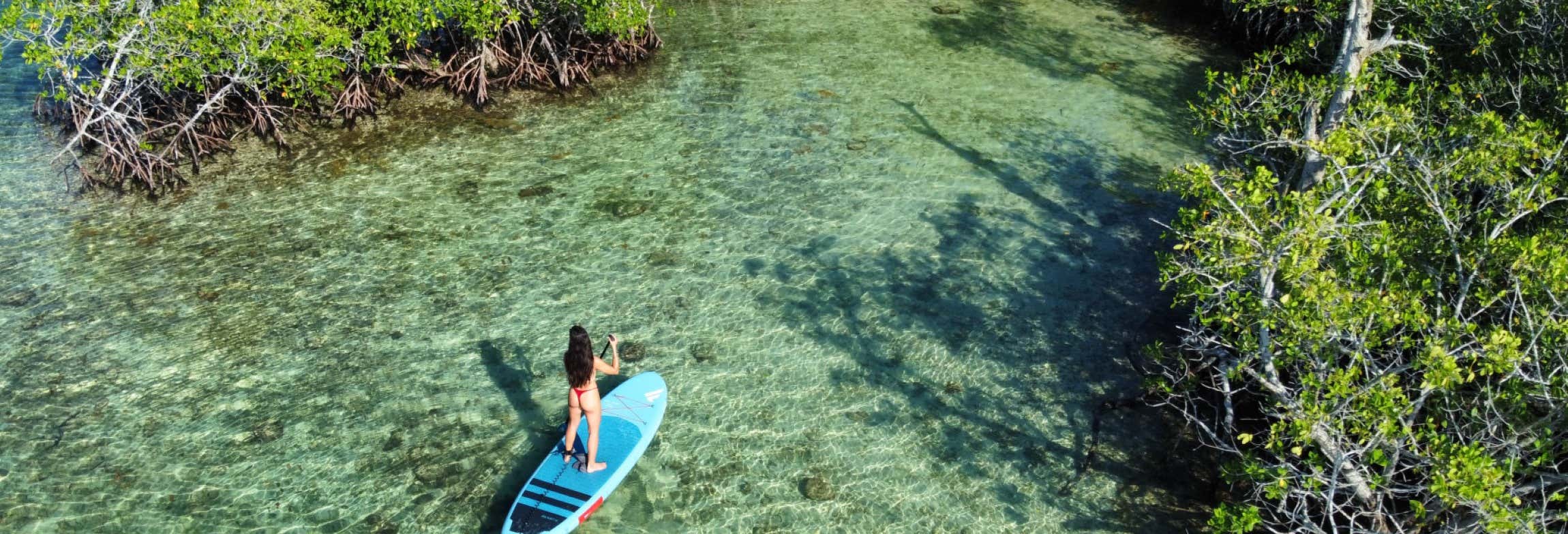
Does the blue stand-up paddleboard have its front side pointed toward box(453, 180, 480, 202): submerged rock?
no

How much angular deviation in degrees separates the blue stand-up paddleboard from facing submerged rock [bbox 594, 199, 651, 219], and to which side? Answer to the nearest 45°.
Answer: approximately 45° to its left

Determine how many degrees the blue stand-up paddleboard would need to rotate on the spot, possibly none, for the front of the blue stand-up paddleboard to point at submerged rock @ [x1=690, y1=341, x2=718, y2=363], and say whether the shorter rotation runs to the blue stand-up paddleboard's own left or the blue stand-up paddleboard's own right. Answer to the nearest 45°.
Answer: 0° — it already faces it

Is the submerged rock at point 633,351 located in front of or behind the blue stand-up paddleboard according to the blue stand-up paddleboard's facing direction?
in front

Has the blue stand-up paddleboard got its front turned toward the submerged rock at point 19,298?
no

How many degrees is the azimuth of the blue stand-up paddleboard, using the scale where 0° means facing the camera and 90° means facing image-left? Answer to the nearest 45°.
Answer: approximately 225°

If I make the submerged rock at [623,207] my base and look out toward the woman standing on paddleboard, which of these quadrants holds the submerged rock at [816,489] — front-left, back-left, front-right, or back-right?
front-left

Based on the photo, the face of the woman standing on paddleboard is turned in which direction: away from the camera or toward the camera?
away from the camera

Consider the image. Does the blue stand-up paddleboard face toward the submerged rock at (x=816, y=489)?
no

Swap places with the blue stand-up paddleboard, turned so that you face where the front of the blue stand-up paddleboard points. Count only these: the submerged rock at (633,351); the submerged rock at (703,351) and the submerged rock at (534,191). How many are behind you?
0

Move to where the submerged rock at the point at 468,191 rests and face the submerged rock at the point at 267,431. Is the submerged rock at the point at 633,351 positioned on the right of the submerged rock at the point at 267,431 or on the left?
left

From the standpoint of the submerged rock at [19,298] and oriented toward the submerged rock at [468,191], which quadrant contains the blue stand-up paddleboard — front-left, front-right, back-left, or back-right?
front-right

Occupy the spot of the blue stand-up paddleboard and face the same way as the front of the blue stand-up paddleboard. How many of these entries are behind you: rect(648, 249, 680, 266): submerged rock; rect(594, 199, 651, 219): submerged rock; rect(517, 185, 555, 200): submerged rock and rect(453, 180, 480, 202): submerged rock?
0

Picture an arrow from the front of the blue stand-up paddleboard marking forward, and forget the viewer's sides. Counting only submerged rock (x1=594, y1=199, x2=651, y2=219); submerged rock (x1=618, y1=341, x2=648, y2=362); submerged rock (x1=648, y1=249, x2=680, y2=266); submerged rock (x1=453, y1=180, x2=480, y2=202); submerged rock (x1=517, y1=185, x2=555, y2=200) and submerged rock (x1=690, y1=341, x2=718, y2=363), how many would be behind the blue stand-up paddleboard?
0

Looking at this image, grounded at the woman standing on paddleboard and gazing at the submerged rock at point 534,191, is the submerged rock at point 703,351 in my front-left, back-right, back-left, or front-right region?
front-right

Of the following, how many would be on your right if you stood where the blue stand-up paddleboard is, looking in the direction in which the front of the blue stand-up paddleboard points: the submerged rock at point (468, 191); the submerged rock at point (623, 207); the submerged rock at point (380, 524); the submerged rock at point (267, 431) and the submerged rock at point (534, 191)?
0

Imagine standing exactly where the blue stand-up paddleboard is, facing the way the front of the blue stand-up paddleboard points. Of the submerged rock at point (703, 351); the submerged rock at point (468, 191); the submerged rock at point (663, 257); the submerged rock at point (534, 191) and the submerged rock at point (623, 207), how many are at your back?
0

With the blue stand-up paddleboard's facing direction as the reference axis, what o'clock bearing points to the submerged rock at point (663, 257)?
The submerged rock is roughly at 11 o'clock from the blue stand-up paddleboard.

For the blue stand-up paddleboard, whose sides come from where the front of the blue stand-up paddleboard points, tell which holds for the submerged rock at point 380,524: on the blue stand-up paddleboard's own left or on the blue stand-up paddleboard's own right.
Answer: on the blue stand-up paddleboard's own left

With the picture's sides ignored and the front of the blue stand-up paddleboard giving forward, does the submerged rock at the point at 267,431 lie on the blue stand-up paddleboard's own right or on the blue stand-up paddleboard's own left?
on the blue stand-up paddleboard's own left
